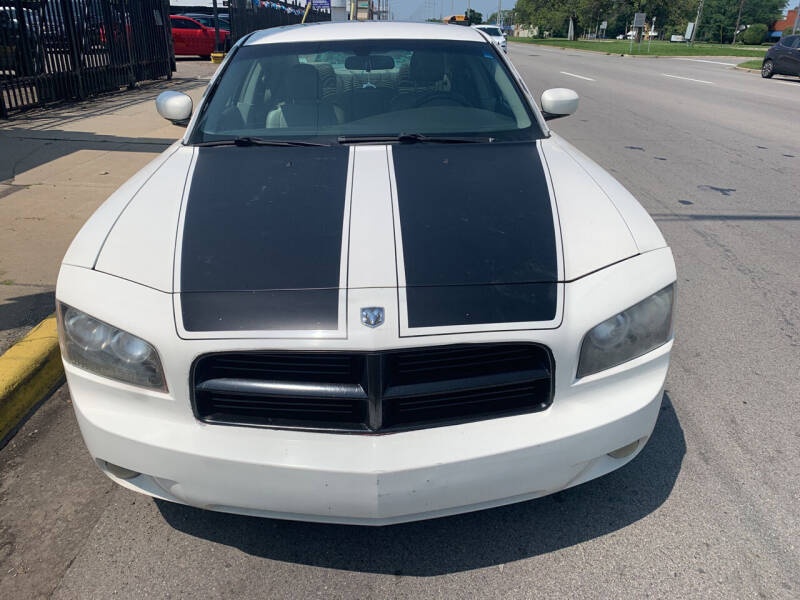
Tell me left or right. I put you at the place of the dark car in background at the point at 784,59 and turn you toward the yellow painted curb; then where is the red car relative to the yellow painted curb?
right

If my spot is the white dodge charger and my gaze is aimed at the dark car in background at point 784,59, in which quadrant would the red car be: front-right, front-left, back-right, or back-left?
front-left

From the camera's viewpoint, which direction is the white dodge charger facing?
toward the camera

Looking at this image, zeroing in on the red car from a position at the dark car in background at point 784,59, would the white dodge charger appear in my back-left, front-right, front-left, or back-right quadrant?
front-left

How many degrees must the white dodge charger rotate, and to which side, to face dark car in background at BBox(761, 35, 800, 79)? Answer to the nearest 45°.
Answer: approximately 135° to its left

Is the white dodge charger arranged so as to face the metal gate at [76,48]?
no

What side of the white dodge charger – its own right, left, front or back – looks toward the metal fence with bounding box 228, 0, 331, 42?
back

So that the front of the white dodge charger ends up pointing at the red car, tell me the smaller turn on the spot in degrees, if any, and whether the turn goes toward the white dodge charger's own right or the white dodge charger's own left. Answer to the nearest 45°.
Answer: approximately 180°

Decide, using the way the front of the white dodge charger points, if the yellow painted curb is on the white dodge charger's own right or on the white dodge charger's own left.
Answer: on the white dodge charger's own right

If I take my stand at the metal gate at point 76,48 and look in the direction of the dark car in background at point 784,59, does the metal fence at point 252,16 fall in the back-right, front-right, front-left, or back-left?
front-left
